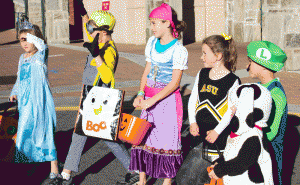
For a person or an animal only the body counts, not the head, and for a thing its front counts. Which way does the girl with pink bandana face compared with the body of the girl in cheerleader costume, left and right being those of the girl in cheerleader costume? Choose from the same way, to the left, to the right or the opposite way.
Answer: the same way

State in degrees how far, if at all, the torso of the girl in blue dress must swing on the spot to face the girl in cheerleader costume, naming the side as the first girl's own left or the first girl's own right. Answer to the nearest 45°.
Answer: approximately 90° to the first girl's own left

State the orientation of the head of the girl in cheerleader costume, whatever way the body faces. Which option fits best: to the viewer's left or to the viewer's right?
to the viewer's left

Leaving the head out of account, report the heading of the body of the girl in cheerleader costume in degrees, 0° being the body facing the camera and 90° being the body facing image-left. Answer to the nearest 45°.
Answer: approximately 45°

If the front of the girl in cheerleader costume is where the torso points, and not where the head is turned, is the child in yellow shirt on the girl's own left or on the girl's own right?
on the girl's own right

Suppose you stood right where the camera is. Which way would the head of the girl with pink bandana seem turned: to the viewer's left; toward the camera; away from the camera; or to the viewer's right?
to the viewer's left

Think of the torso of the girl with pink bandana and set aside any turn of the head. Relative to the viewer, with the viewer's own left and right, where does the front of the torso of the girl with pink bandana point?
facing the viewer and to the left of the viewer

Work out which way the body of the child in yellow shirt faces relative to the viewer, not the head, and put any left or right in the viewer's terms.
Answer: facing to the left of the viewer

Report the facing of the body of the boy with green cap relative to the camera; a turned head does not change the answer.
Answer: to the viewer's left
